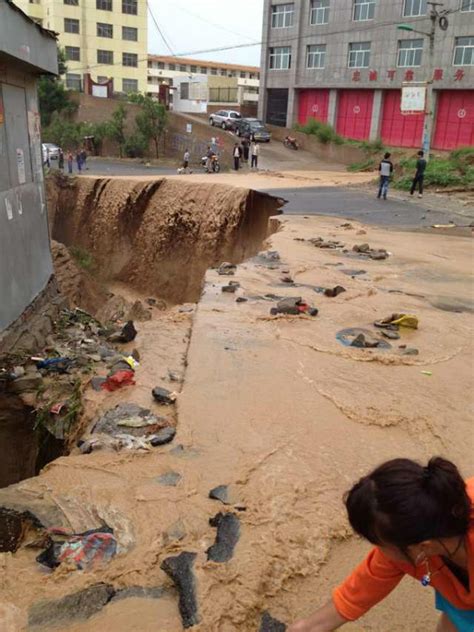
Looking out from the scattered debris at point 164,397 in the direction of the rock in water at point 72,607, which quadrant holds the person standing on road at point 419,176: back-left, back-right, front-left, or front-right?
back-left

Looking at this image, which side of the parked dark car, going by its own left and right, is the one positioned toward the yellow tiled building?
back

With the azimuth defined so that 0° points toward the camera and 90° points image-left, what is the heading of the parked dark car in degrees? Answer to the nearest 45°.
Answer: approximately 315°

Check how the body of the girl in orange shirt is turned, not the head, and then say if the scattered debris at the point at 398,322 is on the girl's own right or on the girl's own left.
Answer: on the girl's own right

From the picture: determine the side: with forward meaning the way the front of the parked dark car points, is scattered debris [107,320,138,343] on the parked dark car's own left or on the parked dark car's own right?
on the parked dark car's own right

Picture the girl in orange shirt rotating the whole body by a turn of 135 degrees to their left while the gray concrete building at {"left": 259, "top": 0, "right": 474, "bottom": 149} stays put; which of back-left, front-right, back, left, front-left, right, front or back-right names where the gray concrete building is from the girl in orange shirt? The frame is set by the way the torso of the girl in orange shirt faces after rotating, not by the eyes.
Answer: left
